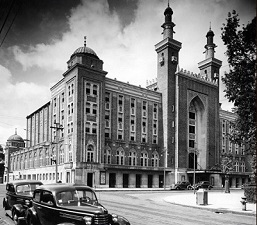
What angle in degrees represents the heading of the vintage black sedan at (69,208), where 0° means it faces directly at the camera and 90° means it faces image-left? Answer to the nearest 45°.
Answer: approximately 315°
